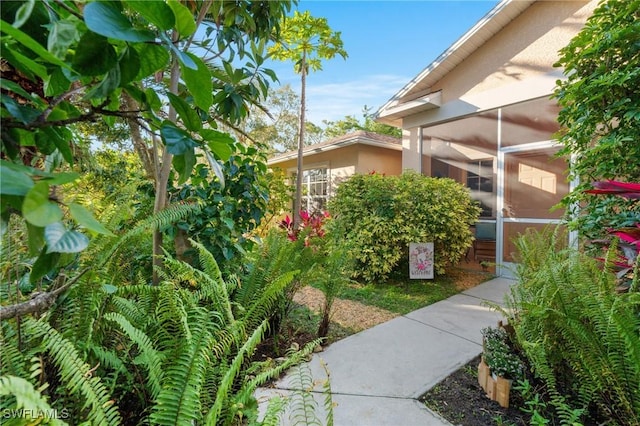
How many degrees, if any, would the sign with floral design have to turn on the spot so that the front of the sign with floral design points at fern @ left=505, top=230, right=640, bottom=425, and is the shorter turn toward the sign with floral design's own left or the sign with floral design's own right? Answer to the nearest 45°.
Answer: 0° — it already faces it

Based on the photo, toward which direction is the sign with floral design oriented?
toward the camera

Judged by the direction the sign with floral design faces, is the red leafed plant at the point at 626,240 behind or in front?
in front

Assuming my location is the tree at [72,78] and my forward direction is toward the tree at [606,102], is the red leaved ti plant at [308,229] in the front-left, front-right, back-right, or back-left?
front-left

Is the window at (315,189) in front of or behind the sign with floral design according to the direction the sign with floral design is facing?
behind

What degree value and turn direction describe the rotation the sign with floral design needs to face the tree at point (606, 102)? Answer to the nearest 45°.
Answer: approximately 45° to its left

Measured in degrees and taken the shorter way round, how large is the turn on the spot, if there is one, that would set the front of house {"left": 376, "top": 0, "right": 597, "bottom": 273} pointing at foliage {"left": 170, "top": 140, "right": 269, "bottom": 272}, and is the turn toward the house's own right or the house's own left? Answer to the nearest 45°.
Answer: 0° — it already faces it

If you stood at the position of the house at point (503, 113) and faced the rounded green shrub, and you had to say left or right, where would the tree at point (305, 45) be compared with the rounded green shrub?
right

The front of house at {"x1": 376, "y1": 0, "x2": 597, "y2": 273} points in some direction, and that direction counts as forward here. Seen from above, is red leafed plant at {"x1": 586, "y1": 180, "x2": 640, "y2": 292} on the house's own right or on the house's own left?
on the house's own left

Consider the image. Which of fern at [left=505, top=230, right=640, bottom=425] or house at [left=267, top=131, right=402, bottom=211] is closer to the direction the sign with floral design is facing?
the fern

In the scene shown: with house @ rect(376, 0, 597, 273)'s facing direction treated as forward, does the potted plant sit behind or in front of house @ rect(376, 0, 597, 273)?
in front

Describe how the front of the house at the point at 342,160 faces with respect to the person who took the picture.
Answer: facing the viewer and to the left of the viewer

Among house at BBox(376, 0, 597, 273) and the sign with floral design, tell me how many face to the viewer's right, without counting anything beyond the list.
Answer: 0

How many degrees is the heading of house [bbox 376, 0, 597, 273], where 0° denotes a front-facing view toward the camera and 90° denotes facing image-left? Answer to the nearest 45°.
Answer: approximately 45°
